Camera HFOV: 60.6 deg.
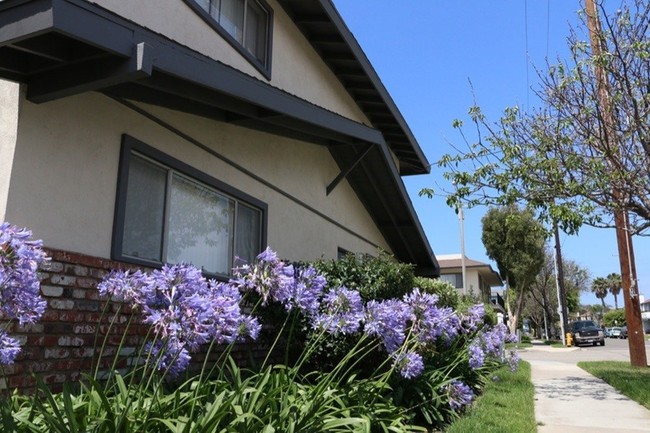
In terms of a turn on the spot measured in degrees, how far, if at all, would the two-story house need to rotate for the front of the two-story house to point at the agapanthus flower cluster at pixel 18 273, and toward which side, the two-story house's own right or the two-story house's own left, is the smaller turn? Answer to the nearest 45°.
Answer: approximately 45° to the two-story house's own right

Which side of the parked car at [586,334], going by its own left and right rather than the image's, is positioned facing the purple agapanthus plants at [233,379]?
front

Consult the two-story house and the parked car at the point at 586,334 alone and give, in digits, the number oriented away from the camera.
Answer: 0

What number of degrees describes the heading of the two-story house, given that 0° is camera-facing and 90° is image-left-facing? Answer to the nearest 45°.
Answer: approximately 315°

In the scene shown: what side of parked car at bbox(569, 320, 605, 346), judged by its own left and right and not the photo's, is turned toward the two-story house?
front

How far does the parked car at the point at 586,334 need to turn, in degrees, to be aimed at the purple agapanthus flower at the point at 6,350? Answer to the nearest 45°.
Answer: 0° — it already faces it

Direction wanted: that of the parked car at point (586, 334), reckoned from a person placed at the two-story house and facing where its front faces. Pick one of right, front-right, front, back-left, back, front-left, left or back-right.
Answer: left

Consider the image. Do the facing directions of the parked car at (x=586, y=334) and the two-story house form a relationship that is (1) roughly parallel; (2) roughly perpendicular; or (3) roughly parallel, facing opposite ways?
roughly perpendicular
